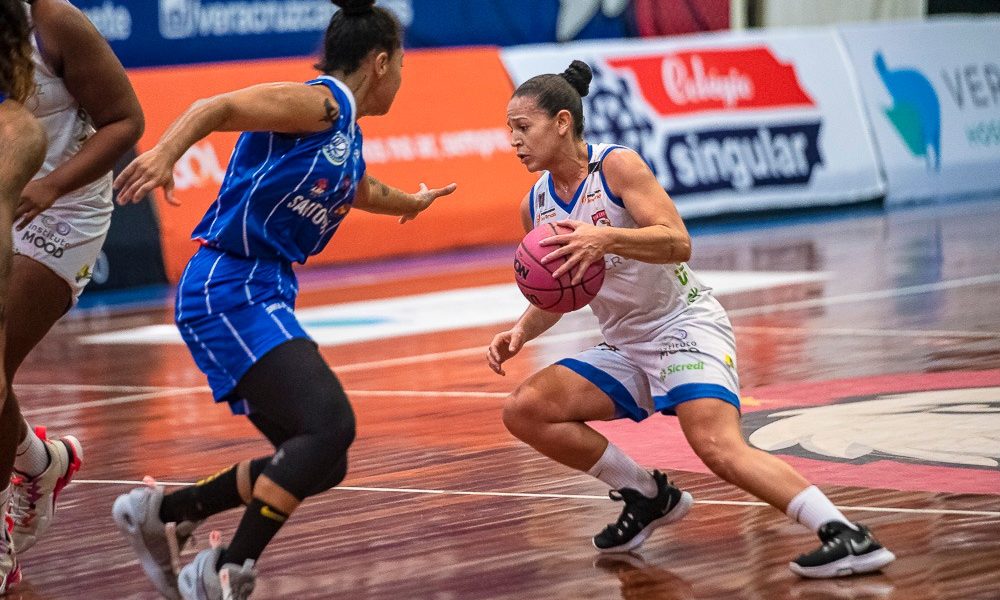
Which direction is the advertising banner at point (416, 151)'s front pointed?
toward the camera

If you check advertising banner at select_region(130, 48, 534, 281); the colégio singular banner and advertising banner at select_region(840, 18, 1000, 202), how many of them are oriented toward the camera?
3

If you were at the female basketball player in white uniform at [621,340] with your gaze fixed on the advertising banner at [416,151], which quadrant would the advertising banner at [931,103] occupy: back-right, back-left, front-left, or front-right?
front-right

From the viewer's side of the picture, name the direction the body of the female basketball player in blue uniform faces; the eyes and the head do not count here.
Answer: to the viewer's right

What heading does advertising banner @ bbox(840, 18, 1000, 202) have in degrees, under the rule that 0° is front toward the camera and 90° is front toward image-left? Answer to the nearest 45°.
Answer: approximately 0°

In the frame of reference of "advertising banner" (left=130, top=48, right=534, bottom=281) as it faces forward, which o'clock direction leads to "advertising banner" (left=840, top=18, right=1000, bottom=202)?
"advertising banner" (left=840, top=18, right=1000, bottom=202) is roughly at 8 o'clock from "advertising banner" (left=130, top=48, right=534, bottom=281).

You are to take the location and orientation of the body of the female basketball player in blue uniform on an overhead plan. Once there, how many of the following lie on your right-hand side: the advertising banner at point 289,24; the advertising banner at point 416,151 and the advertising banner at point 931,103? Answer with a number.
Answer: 0

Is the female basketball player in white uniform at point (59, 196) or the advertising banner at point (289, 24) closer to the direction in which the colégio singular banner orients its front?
the female basketball player in white uniform

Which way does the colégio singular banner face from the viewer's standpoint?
toward the camera

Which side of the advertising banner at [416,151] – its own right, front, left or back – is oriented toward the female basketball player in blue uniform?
front

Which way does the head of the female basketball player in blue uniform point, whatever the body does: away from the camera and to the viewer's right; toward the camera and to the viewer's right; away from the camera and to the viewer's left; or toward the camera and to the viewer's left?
away from the camera and to the viewer's right

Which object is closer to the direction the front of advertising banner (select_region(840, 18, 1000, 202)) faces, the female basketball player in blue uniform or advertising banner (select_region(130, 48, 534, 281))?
the female basketball player in blue uniform

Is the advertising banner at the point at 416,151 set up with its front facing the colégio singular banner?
no

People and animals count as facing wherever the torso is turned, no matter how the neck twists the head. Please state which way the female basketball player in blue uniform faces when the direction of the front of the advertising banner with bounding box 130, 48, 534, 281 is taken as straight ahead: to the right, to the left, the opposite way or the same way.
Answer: to the left

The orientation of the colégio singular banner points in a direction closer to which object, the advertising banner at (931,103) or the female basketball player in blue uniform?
the female basketball player in blue uniform

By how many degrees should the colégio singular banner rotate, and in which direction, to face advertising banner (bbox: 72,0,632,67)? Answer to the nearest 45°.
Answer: approximately 90° to its right

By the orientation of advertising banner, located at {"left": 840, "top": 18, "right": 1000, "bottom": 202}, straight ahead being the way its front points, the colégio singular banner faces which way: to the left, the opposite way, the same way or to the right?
the same way
